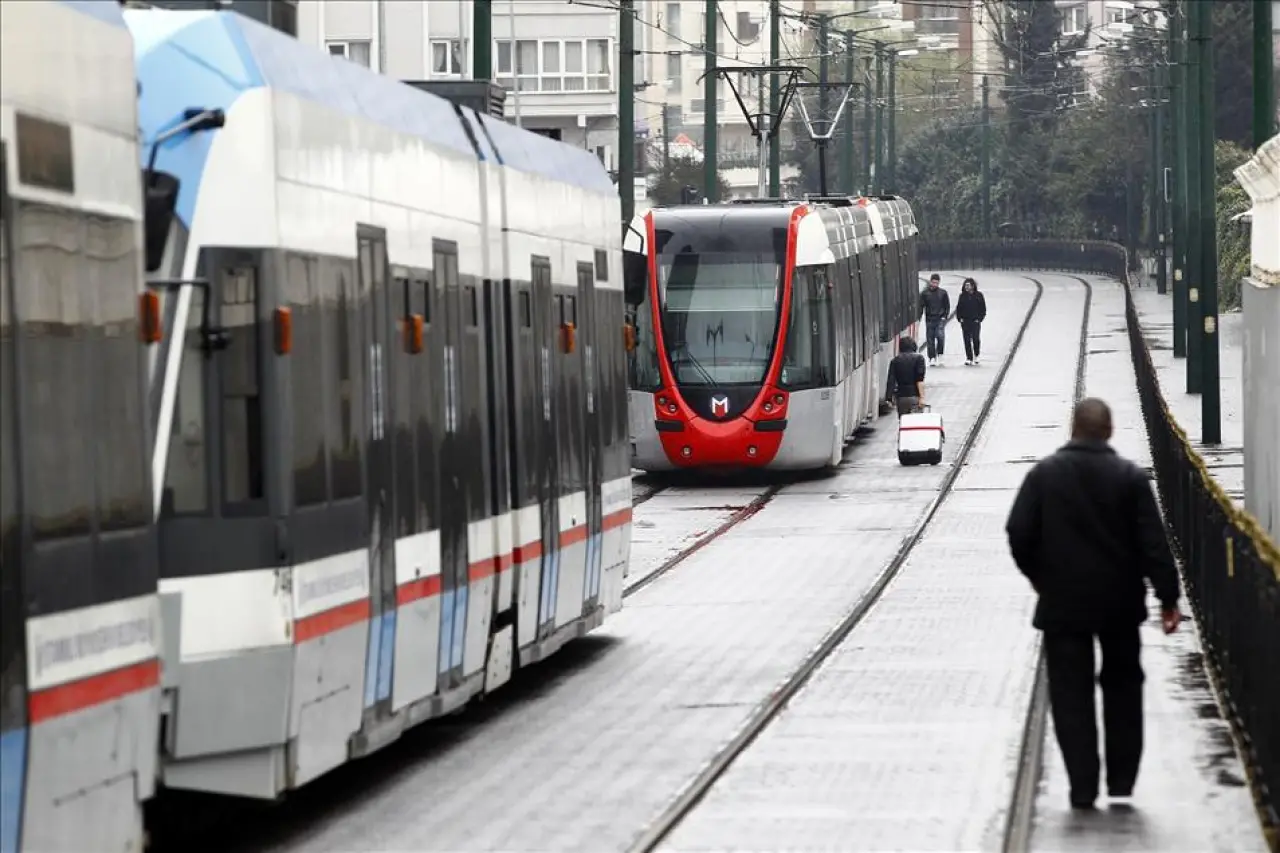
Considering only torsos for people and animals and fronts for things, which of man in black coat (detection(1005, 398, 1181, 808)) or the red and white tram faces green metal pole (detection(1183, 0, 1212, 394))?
the man in black coat

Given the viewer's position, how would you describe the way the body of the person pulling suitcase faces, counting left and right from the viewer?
facing away from the viewer

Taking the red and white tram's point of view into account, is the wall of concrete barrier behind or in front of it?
in front

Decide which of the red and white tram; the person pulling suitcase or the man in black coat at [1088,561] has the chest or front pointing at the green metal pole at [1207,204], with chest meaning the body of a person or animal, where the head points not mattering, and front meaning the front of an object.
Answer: the man in black coat

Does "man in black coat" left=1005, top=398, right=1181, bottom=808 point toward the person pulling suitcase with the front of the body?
yes

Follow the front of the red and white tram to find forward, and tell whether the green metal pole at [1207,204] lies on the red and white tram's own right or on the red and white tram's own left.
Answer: on the red and white tram's own left

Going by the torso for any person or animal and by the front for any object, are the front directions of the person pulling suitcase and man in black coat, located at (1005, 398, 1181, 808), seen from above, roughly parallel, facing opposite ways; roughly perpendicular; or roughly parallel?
roughly parallel

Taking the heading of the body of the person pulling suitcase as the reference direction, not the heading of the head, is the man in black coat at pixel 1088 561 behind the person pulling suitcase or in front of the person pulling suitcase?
behind

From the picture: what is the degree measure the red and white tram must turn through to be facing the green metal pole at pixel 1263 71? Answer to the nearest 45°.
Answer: approximately 45° to its left

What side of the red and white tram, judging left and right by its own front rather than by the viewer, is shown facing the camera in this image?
front

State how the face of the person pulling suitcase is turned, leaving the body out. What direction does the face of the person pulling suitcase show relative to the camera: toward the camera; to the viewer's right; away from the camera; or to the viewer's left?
away from the camera

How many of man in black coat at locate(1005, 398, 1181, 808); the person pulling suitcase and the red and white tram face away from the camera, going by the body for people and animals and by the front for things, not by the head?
2

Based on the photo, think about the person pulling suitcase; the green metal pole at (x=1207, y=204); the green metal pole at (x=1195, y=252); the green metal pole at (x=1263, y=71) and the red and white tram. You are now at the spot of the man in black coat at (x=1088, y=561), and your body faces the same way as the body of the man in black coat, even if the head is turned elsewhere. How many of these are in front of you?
5

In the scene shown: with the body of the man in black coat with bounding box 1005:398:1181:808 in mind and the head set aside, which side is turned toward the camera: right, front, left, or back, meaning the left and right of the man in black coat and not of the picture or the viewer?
back

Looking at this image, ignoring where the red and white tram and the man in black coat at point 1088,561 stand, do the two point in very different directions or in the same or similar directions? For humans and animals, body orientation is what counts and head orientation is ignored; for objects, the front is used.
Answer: very different directions

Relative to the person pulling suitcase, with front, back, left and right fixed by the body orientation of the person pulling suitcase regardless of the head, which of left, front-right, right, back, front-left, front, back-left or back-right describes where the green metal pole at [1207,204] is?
right
